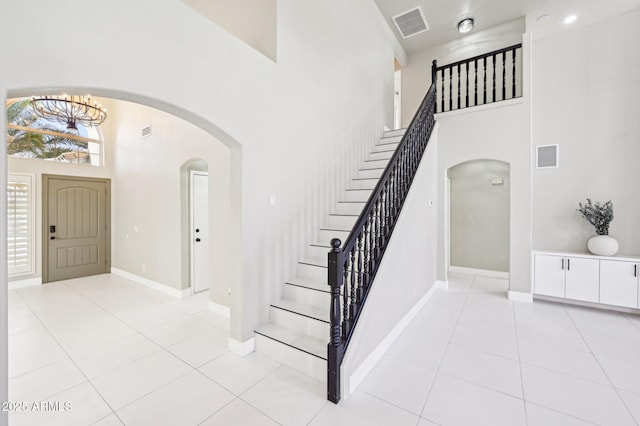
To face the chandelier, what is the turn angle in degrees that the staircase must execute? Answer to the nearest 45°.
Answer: approximately 45° to its right

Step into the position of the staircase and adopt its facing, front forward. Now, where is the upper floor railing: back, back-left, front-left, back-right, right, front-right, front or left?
back

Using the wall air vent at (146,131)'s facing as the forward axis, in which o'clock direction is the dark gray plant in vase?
The dark gray plant in vase is roughly at 9 o'clock from the wall air vent.

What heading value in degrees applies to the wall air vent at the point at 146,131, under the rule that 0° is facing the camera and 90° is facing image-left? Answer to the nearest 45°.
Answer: approximately 45°

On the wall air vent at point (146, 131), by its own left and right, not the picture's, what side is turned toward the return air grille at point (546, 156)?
left
